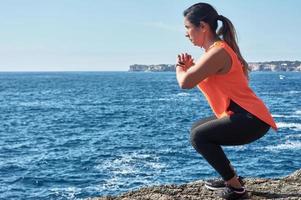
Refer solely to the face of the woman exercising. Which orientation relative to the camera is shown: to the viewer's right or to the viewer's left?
to the viewer's left

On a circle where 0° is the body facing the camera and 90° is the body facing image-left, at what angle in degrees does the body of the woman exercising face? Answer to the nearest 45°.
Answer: approximately 90°
